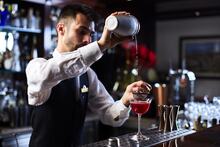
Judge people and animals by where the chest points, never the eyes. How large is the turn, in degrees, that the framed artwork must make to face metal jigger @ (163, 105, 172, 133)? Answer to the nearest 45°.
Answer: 0° — it already faces it

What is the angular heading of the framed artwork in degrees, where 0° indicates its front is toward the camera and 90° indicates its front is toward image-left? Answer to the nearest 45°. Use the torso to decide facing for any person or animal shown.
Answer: approximately 0°

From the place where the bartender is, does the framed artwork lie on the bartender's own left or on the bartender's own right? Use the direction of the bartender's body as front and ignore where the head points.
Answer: on the bartender's own left

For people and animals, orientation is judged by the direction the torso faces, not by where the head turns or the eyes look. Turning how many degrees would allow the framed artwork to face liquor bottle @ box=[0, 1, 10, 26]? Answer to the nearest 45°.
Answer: approximately 45° to its right

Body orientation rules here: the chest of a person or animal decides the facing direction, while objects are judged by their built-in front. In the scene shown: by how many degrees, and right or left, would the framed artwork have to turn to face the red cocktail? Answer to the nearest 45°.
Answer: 0° — it already faces it

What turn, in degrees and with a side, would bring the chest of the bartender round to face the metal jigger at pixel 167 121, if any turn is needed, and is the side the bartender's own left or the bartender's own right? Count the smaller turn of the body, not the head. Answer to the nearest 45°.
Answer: approximately 45° to the bartender's own left
